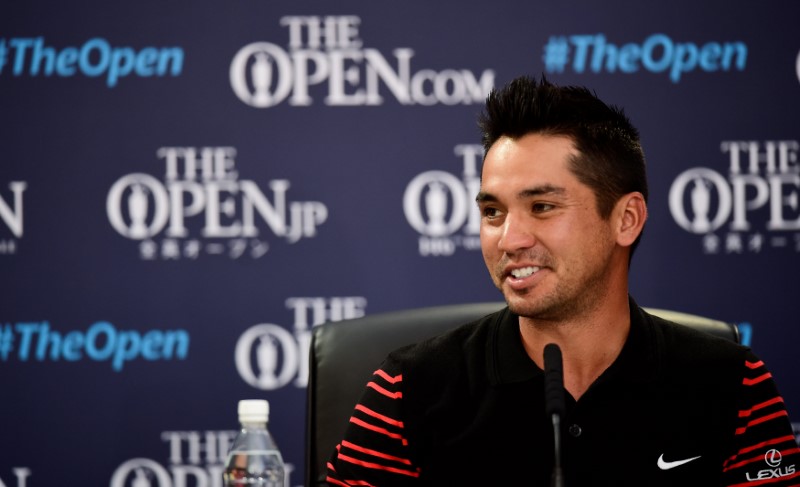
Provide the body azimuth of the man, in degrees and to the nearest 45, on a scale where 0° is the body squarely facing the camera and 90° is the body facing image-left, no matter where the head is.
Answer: approximately 0°

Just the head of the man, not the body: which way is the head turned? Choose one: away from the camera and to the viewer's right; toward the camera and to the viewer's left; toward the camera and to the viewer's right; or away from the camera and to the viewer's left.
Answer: toward the camera and to the viewer's left

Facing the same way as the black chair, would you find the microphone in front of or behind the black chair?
in front

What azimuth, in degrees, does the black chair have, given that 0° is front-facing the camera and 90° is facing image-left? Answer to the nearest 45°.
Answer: approximately 0°
